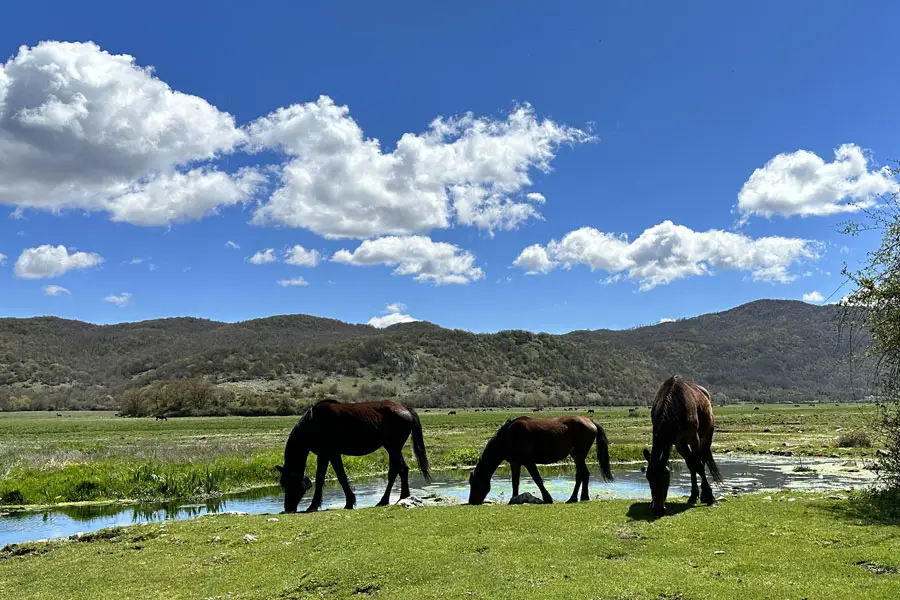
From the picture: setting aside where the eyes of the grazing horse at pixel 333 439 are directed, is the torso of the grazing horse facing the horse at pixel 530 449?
no

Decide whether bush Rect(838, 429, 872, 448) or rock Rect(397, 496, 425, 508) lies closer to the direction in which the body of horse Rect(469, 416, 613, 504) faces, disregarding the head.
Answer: the rock

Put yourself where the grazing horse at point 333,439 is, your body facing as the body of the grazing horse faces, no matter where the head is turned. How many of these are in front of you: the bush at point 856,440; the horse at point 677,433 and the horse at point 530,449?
0

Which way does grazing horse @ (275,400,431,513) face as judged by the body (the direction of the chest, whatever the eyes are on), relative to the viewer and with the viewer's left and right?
facing to the left of the viewer

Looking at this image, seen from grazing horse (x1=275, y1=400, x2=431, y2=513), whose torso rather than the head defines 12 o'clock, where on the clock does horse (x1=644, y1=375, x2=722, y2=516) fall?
The horse is roughly at 7 o'clock from the grazing horse.

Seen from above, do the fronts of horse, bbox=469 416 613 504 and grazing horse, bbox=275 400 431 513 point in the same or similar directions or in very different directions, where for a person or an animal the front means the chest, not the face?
same or similar directions

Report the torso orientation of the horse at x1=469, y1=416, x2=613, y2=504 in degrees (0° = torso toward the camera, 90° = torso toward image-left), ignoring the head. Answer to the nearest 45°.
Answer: approximately 90°

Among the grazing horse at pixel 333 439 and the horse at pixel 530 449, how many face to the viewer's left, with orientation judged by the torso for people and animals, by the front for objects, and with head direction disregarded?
2

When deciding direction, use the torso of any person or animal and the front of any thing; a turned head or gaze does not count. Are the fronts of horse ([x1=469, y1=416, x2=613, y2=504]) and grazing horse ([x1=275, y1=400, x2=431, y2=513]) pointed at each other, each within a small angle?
no

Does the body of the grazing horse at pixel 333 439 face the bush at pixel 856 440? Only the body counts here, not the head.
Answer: no

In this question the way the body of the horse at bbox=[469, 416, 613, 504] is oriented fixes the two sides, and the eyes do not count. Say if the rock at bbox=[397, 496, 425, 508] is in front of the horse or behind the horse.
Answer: in front

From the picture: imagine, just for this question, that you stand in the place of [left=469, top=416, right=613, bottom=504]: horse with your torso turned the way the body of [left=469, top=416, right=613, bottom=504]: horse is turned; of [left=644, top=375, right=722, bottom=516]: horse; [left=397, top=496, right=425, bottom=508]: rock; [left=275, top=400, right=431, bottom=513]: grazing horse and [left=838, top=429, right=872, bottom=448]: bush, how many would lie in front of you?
2

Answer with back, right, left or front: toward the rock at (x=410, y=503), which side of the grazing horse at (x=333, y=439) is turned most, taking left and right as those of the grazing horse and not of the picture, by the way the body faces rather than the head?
back

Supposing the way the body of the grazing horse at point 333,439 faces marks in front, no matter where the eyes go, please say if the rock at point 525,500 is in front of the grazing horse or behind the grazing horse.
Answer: behind

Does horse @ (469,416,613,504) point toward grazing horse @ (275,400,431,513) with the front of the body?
yes
